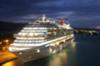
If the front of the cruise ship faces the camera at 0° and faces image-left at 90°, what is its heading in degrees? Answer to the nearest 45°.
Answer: approximately 45°
